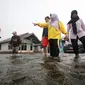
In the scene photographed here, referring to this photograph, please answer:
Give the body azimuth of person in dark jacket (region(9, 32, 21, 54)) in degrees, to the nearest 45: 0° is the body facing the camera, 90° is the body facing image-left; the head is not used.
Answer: approximately 0°
